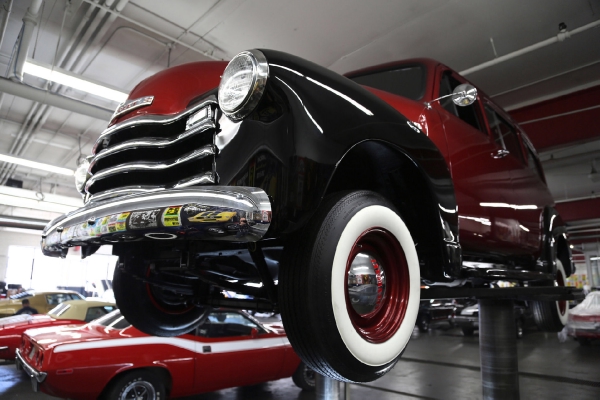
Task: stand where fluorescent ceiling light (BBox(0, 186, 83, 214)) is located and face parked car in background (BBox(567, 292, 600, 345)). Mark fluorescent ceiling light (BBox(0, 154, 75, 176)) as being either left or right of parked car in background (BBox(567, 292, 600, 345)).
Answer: right

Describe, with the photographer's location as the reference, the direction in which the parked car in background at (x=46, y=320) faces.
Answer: facing away from the viewer and to the right of the viewer

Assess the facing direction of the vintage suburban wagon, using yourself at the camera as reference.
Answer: facing the viewer and to the left of the viewer

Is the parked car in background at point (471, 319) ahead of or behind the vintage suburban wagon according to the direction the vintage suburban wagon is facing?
behind

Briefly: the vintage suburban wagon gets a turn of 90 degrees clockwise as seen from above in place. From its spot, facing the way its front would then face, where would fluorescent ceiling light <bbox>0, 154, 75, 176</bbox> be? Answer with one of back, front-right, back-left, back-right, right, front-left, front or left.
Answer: front

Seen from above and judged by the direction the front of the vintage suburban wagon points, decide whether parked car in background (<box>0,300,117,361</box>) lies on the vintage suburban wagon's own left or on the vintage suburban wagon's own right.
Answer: on the vintage suburban wagon's own right

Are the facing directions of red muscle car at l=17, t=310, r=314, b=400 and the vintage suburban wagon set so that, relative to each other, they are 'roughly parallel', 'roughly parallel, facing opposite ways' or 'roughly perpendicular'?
roughly parallel, facing opposite ways

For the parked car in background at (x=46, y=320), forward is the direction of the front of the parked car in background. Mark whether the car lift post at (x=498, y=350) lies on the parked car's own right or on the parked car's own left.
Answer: on the parked car's own right

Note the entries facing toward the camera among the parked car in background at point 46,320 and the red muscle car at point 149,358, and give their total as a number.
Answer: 0

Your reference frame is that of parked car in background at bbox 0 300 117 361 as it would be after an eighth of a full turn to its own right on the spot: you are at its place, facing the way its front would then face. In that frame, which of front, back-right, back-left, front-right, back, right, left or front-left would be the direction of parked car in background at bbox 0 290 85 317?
left

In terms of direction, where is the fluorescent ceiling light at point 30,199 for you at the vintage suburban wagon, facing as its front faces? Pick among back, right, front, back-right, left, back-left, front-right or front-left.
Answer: right

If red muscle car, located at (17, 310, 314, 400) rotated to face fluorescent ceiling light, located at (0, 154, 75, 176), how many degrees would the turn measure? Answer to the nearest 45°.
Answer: approximately 90° to its left

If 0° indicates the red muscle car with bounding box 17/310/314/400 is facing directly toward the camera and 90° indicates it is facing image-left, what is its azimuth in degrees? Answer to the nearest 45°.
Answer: approximately 225°
